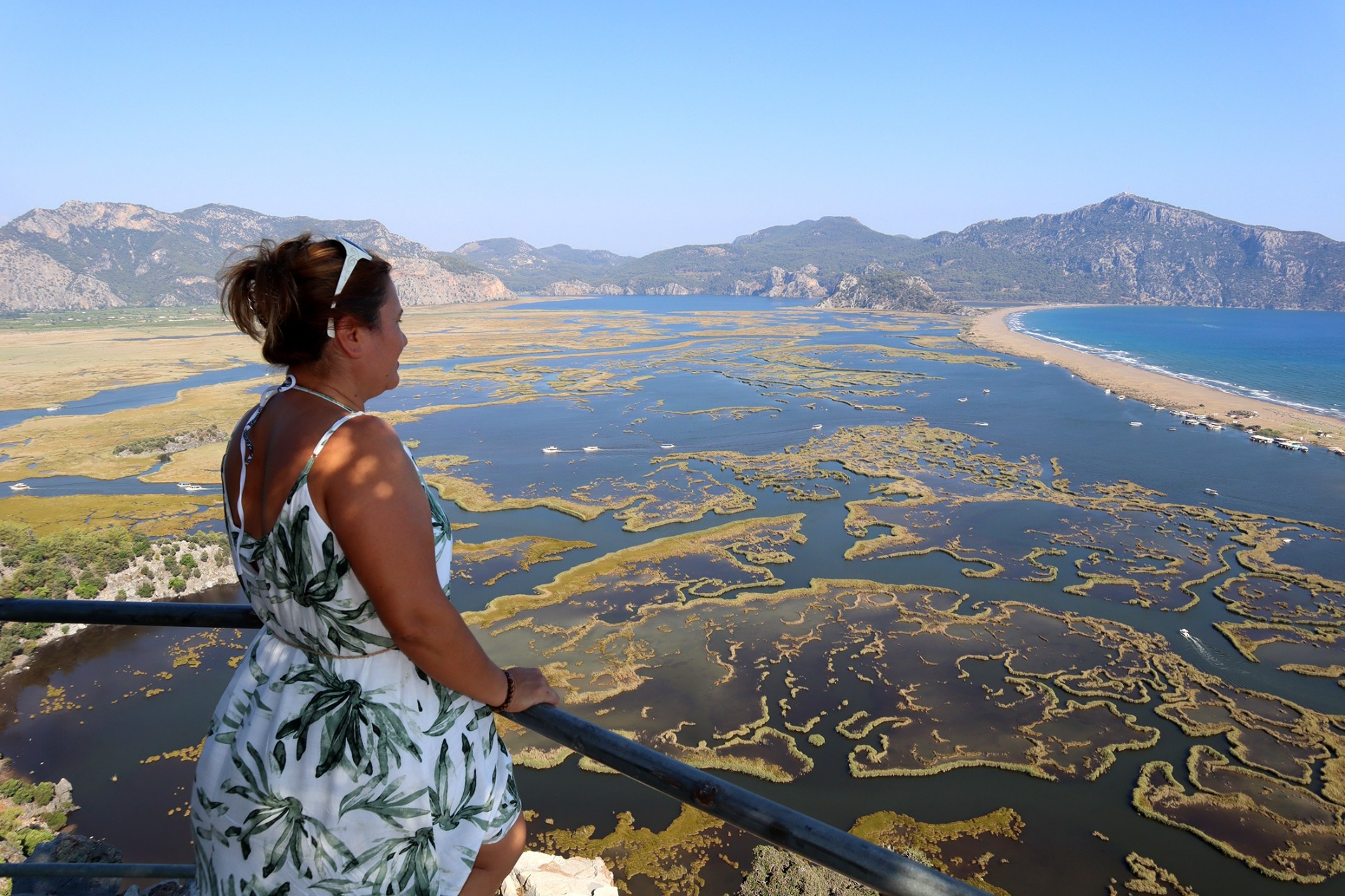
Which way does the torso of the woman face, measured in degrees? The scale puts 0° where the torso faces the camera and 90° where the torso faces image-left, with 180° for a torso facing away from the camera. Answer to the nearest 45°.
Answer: approximately 225°

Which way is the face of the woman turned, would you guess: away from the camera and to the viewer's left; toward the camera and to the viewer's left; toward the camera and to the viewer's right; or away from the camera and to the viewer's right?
away from the camera and to the viewer's right
